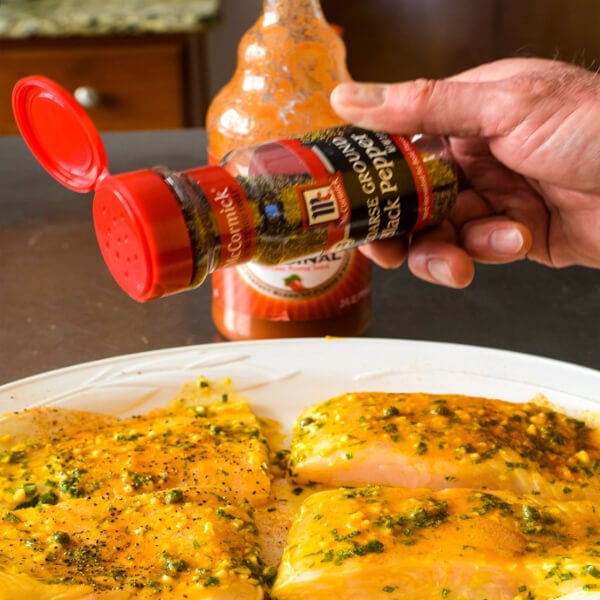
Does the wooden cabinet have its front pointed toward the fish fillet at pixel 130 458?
yes

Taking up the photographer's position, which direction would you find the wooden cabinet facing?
facing the viewer

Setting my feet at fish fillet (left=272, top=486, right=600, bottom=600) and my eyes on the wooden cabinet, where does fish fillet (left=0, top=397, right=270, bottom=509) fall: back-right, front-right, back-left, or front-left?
front-left

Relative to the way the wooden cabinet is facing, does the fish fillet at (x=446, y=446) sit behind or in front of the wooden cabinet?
in front

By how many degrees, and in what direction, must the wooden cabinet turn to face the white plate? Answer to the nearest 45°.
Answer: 0° — it already faces it

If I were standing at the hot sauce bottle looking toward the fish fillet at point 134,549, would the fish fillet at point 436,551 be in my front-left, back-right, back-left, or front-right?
front-left

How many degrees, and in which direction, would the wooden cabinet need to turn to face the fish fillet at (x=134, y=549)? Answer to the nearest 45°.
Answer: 0° — it already faces it

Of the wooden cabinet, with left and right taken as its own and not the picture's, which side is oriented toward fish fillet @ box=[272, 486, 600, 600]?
front

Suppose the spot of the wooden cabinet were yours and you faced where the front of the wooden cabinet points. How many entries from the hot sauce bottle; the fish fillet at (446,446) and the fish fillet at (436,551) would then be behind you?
0
